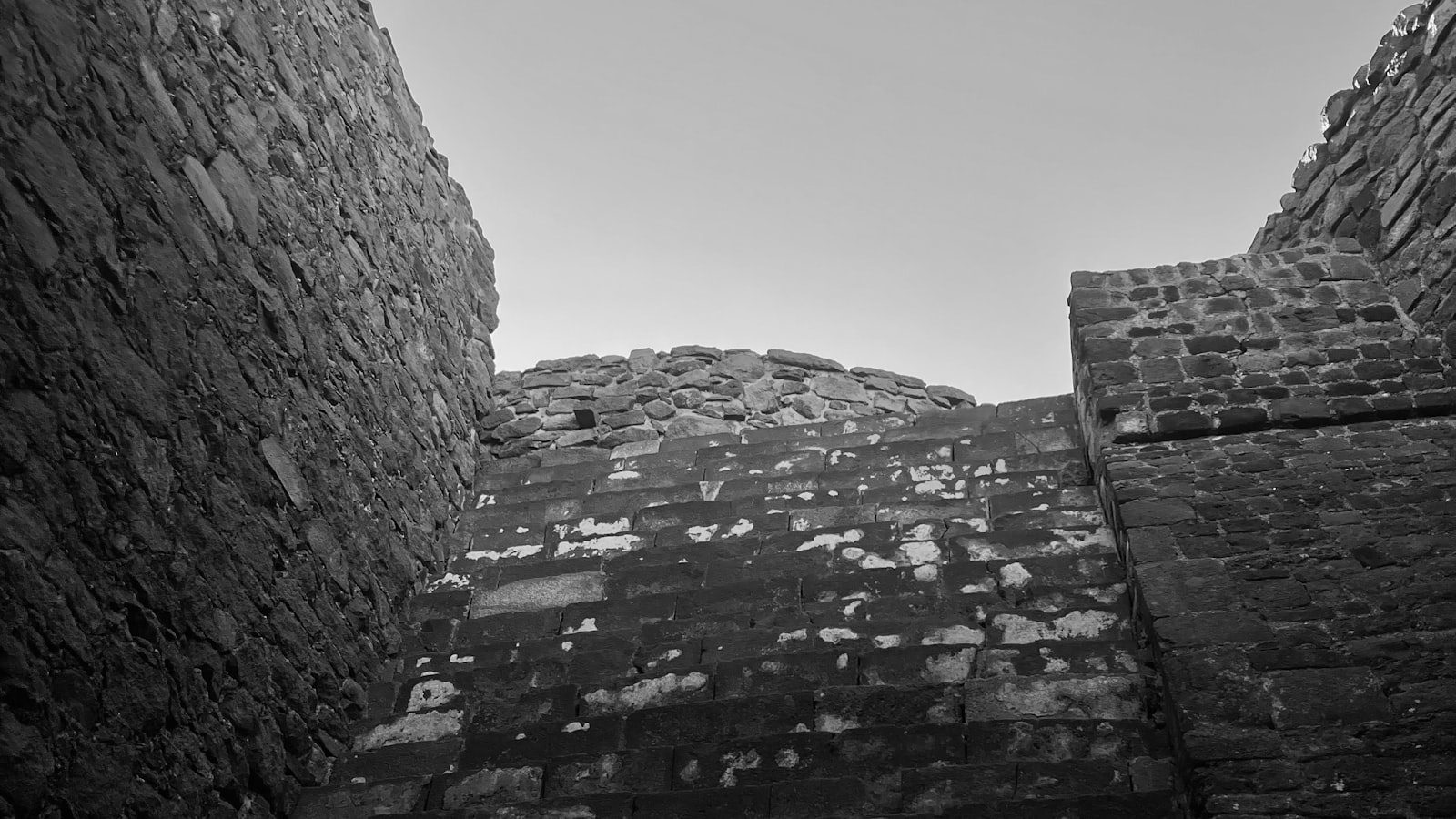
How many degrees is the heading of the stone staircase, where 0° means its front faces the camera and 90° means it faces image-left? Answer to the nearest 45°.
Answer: approximately 0°
